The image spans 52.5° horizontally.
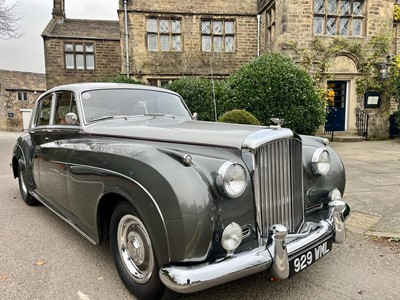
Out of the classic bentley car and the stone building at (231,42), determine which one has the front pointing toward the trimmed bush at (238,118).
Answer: the stone building

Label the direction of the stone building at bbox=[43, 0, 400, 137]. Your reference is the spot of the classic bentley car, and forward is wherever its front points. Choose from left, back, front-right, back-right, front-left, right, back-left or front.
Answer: back-left

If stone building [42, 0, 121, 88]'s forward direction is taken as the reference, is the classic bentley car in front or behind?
in front

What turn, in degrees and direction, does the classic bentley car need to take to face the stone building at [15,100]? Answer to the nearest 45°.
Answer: approximately 180°

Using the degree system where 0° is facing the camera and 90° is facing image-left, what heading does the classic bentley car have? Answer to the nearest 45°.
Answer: approximately 315°

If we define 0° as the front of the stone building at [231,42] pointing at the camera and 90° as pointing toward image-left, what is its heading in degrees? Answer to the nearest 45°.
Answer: approximately 0°

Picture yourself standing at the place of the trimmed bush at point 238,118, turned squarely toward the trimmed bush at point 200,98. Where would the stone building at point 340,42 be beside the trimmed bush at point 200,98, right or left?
right

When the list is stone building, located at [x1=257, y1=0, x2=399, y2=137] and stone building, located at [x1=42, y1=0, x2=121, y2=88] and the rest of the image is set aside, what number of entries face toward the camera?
2

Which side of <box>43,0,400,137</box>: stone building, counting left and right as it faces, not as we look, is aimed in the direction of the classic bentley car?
front

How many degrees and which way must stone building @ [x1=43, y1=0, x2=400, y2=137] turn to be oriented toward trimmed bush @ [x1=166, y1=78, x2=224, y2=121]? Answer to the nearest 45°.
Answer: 0° — it already faces it

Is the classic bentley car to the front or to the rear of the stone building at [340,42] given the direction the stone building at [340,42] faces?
to the front

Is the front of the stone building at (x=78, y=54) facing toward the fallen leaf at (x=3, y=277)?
yes

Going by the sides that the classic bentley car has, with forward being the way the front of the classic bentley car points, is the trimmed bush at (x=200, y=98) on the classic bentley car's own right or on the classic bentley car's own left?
on the classic bentley car's own left
